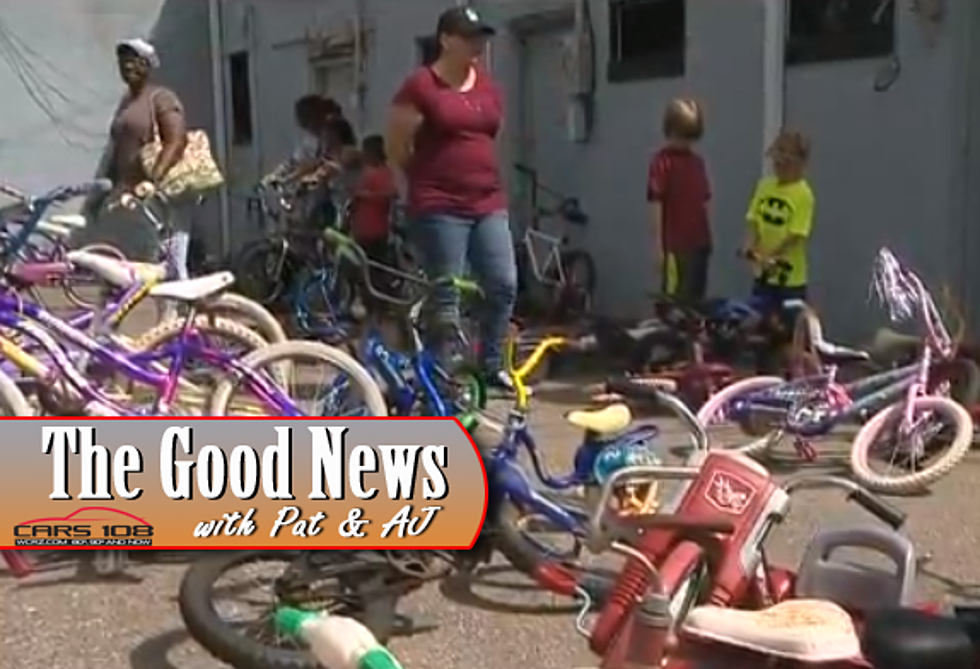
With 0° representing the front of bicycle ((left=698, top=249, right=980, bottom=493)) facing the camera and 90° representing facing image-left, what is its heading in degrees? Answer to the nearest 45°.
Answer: approximately 315°

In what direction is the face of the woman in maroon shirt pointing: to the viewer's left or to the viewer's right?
to the viewer's right

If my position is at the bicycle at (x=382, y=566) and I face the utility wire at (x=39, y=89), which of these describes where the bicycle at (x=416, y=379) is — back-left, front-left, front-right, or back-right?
front-right

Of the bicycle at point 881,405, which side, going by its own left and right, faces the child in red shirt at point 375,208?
back

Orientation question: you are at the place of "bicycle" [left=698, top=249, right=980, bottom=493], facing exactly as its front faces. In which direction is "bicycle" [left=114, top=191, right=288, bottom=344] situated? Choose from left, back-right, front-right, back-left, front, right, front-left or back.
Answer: back-right

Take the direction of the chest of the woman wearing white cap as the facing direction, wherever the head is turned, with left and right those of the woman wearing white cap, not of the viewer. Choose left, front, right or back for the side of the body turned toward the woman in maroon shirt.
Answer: left

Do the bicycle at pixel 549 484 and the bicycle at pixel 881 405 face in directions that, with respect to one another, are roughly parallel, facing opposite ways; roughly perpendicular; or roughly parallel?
roughly perpendicular

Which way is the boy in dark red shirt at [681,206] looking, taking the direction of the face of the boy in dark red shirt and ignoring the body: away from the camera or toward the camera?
away from the camera

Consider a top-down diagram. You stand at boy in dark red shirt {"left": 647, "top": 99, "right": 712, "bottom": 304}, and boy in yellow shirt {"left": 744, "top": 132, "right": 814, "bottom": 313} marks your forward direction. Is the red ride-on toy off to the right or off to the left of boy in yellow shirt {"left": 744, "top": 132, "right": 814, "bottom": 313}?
right

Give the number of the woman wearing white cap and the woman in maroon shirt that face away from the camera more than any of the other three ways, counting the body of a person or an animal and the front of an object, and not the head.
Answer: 0
